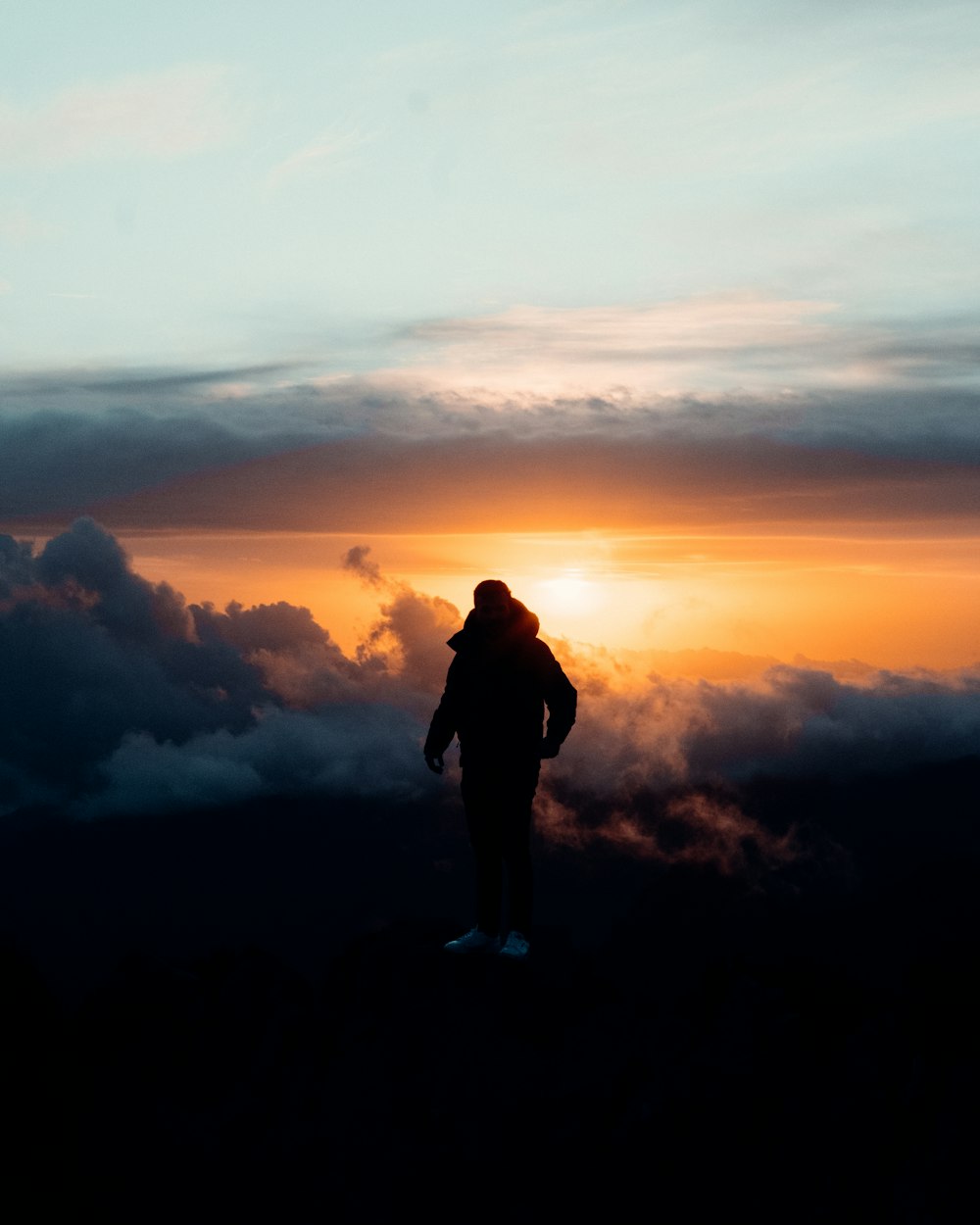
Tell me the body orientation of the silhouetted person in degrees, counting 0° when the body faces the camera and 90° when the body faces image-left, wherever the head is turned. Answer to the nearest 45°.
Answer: approximately 45°
